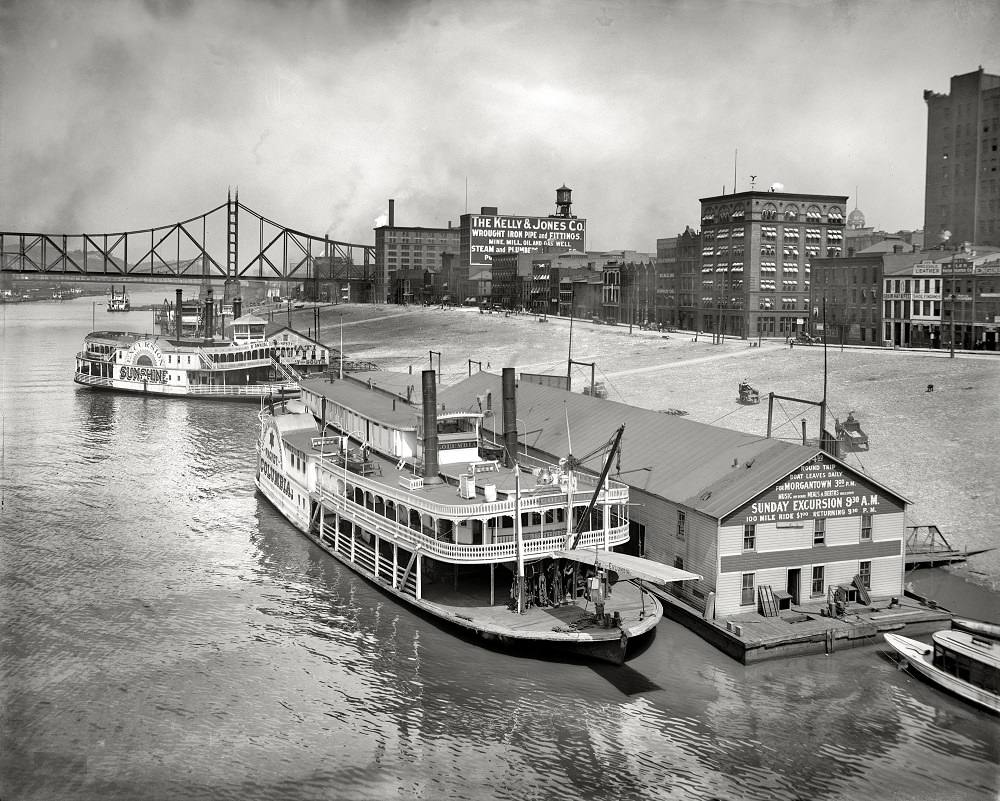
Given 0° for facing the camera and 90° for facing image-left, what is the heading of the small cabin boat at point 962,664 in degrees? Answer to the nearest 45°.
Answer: approximately 135°

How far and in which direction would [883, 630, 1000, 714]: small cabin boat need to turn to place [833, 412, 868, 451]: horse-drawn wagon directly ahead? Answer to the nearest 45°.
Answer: approximately 45° to its right

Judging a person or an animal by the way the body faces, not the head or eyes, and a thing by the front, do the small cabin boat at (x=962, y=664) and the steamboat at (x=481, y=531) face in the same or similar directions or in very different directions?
very different directions

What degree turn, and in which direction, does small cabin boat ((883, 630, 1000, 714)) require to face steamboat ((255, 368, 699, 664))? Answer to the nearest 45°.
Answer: approximately 45° to its left

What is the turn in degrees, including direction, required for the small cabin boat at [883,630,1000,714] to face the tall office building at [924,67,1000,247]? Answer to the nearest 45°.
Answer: approximately 45° to its right

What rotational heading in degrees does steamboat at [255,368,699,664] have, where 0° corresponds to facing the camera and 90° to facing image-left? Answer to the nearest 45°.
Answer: approximately 315°

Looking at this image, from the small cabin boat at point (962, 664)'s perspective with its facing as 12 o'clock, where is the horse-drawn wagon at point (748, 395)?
The horse-drawn wagon is roughly at 1 o'clock from the small cabin boat.

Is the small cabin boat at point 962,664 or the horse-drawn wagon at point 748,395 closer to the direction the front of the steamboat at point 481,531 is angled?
the small cabin boat

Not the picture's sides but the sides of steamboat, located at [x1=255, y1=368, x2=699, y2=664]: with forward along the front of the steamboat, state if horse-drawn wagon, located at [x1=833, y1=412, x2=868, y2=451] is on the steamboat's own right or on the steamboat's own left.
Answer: on the steamboat's own left

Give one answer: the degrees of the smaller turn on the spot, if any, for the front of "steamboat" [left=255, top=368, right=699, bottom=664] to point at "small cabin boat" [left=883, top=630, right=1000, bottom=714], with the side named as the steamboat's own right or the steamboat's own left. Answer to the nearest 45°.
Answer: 0° — it already faces it
